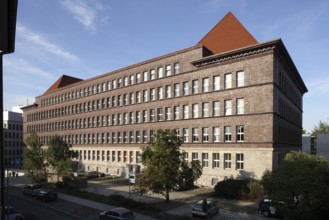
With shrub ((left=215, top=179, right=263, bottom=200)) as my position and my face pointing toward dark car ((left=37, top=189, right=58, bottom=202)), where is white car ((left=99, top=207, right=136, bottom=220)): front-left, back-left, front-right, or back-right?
front-left

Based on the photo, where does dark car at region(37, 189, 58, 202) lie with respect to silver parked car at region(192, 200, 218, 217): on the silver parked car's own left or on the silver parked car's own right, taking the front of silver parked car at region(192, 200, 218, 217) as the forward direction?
on the silver parked car's own right

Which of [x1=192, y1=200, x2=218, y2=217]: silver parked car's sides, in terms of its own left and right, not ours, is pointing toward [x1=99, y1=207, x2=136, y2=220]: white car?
front

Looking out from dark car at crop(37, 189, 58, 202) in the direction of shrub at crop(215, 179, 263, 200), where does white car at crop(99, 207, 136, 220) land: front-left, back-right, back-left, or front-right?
front-right
